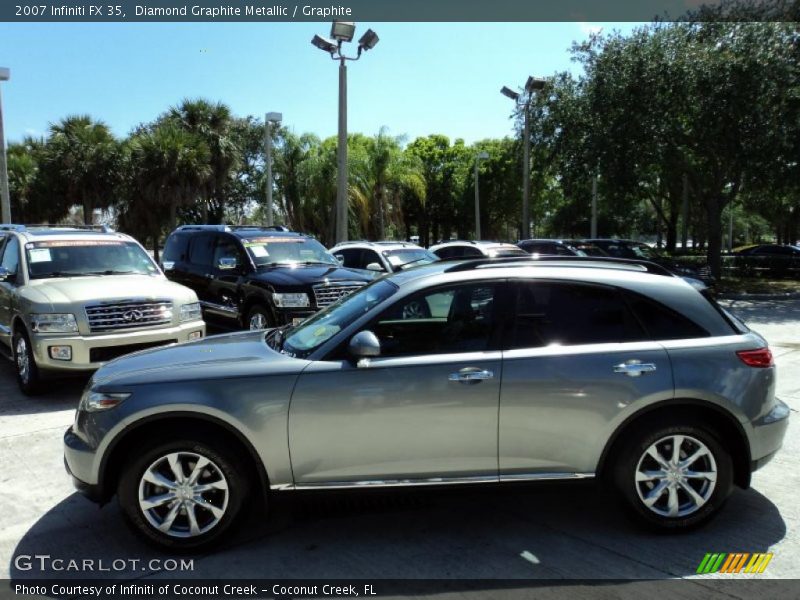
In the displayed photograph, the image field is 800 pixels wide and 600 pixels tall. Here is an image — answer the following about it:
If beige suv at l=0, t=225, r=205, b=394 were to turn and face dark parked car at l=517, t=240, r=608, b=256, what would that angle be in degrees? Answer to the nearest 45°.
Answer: approximately 90° to its left

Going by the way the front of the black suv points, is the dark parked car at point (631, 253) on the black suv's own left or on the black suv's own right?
on the black suv's own left

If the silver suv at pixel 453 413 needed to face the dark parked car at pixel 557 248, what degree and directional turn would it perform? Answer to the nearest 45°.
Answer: approximately 90° to its right

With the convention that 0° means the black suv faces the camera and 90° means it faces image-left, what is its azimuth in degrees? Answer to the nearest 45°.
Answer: approximately 315°

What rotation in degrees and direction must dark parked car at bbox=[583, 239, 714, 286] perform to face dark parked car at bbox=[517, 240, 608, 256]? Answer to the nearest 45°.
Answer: approximately 90° to its right

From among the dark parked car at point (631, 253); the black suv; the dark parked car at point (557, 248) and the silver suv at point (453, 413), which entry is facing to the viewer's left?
the silver suv

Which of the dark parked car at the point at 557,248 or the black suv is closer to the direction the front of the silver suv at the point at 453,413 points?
the black suv

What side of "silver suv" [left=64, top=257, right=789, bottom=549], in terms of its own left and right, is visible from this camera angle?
left

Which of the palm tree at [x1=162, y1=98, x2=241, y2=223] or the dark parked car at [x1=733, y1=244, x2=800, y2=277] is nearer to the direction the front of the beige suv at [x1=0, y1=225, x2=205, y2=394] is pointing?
the dark parked car

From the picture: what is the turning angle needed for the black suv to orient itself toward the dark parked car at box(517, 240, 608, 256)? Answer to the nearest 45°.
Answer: approximately 90° to its left

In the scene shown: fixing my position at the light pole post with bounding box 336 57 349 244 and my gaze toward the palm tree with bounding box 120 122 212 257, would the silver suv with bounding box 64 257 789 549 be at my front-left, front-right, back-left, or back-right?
back-left

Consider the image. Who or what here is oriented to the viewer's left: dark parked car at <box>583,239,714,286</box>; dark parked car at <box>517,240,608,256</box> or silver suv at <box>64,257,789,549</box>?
the silver suv
